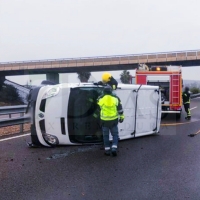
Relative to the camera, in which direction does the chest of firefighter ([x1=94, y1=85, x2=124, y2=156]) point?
away from the camera

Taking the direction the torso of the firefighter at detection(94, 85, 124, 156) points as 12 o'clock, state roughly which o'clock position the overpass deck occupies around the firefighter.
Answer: The overpass deck is roughly at 12 o'clock from the firefighter.

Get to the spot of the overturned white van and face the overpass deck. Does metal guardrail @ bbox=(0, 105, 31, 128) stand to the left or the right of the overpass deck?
left
